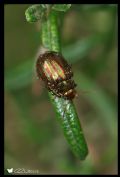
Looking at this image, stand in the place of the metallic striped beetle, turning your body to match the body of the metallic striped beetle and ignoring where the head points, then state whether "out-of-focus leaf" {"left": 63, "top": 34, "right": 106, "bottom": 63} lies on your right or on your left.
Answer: on your left

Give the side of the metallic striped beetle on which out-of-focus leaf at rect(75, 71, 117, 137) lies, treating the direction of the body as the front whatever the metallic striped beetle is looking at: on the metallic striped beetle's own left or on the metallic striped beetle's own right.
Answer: on the metallic striped beetle's own left

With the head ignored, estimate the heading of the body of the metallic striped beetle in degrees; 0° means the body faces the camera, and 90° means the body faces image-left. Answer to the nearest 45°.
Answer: approximately 315°
